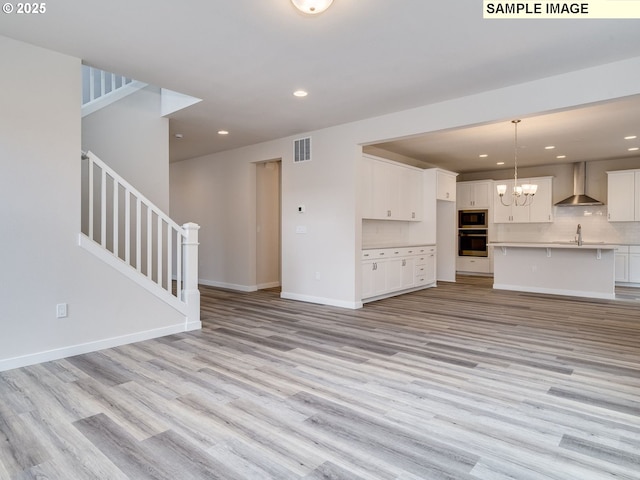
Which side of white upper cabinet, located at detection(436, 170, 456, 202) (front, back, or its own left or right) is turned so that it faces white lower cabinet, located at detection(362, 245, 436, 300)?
right

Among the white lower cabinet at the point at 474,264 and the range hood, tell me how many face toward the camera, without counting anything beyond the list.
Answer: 2

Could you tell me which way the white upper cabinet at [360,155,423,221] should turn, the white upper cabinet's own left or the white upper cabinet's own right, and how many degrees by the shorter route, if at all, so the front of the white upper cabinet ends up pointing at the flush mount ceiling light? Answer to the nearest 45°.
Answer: approximately 45° to the white upper cabinet's own right

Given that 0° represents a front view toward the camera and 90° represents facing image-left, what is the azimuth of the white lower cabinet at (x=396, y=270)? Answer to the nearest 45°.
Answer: approximately 315°

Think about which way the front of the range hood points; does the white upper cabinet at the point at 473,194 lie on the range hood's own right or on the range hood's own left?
on the range hood's own right

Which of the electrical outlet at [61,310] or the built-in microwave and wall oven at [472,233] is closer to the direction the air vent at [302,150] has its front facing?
the electrical outlet

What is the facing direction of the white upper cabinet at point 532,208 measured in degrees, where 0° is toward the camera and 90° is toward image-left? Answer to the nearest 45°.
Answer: approximately 0°

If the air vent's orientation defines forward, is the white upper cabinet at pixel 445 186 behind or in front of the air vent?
behind

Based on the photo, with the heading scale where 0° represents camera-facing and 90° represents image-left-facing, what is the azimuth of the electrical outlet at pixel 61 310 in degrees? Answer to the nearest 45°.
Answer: approximately 0°

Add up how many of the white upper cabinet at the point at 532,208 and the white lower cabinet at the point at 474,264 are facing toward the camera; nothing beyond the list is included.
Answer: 2
